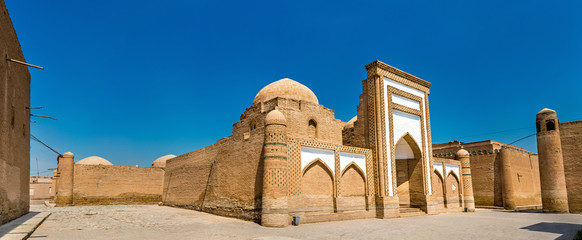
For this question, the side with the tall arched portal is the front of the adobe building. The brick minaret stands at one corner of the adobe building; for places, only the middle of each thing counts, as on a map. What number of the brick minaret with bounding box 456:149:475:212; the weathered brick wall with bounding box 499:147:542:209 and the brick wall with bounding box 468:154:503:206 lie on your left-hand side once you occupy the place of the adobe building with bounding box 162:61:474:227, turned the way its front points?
3

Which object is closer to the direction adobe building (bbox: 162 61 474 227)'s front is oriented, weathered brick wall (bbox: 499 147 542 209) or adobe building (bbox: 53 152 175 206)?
the weathered brick wall

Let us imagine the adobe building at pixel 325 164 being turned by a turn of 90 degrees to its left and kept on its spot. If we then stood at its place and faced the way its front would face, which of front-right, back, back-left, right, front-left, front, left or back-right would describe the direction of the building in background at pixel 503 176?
front

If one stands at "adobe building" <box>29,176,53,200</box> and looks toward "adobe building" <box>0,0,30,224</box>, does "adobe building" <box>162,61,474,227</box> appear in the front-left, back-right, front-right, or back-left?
front-left

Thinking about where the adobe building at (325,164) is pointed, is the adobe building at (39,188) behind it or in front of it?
behind

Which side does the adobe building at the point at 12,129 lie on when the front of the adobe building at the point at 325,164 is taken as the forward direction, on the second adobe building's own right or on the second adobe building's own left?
on the second adobe building's own right

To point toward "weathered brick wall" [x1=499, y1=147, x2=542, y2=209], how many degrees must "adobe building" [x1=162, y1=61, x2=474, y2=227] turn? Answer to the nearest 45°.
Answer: approximately 90° to its left

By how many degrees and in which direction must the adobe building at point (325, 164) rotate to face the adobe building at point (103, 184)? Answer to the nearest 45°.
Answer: approximately 180°

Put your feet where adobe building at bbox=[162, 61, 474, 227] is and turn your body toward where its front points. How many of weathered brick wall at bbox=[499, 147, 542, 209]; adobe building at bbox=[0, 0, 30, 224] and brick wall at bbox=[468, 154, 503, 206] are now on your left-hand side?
2

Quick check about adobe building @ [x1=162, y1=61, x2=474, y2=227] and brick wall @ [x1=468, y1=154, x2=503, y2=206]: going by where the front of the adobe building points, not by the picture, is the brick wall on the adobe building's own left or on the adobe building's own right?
on the adobe building's own left

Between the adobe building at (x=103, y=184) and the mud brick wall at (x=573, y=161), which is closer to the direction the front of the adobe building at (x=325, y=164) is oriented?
the mud brick wall

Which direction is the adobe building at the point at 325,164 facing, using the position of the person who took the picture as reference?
facing the viewer and to the right of the viewer
